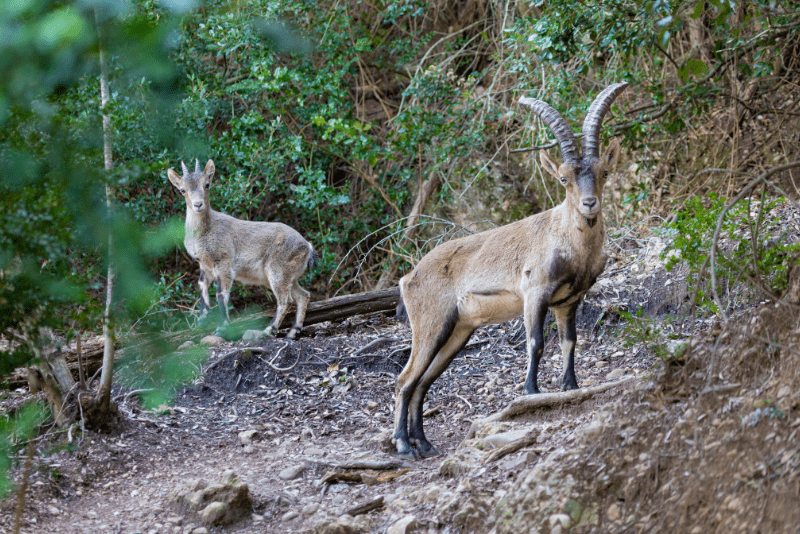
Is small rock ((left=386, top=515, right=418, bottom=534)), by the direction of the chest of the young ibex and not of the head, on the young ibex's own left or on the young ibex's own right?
on the young ibex's own left

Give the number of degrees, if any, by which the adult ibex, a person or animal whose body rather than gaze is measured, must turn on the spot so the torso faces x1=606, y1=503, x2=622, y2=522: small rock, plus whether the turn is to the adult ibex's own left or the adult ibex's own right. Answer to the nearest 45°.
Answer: approximately 90° to the adult ibex's own right

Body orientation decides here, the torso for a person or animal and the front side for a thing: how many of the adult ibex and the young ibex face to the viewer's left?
1

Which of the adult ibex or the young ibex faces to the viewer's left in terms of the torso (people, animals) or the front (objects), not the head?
the young ibex

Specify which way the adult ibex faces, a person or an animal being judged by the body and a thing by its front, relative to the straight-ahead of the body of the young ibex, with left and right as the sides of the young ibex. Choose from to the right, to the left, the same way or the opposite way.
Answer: the opposite way

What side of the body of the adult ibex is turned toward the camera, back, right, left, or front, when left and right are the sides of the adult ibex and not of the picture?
right

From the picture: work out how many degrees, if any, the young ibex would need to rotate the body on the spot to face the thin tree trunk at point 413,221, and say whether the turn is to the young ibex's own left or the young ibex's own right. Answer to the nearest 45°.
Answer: approximately 135° to the young ibex's own right

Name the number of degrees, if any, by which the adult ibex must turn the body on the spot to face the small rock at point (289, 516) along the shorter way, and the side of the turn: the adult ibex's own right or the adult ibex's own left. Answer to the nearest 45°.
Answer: approximately 135° to the adult ibex's own right

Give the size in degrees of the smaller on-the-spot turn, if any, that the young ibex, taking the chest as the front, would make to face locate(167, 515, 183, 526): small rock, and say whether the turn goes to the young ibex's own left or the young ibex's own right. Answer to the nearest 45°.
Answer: approximately 90° to the young ibex's own left

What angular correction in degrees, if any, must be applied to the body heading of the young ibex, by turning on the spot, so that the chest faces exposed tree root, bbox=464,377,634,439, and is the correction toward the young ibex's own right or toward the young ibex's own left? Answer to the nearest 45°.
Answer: approximately 90° to the young ibex's own left

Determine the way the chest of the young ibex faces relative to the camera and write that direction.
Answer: to the viewer's left
